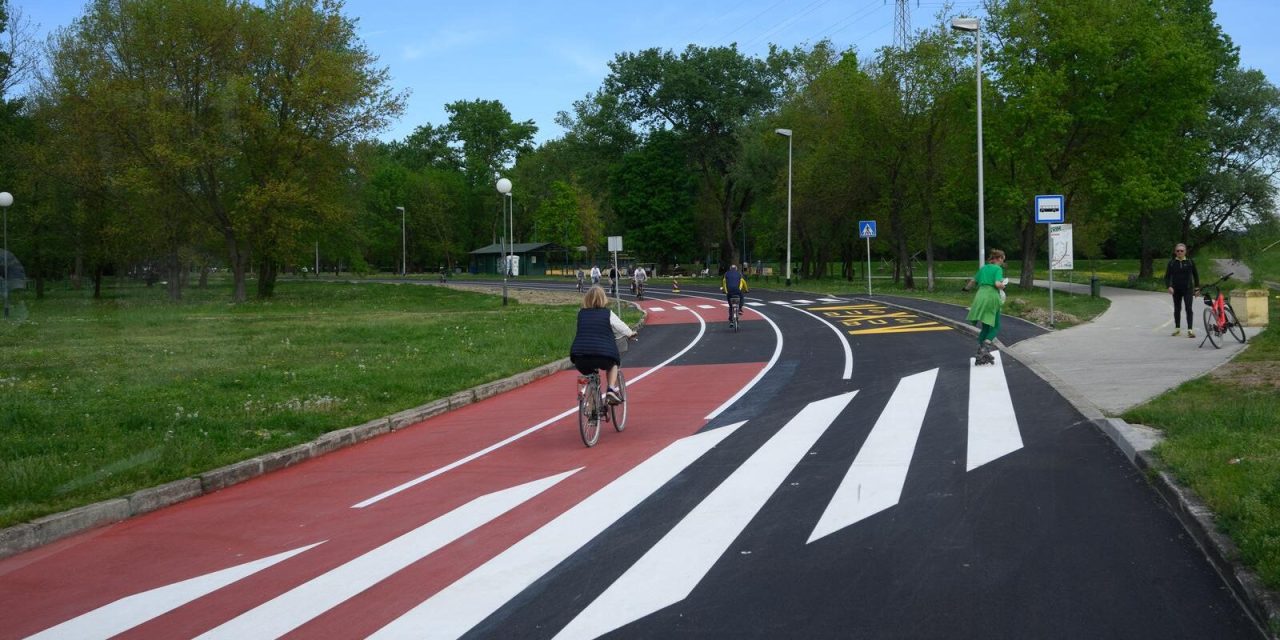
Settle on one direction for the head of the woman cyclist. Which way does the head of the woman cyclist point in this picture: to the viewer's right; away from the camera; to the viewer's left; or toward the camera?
away from the camera

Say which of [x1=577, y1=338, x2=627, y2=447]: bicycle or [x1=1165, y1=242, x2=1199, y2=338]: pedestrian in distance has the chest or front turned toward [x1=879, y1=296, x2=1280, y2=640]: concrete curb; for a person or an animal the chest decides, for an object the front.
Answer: the pedestrian in distance

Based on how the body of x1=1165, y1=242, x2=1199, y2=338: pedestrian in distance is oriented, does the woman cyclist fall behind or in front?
in front

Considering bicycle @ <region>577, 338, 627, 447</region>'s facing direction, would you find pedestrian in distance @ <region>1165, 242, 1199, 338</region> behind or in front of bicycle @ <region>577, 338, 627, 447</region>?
in front

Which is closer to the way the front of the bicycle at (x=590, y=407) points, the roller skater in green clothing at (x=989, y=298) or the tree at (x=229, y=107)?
the roller skater in green clothing

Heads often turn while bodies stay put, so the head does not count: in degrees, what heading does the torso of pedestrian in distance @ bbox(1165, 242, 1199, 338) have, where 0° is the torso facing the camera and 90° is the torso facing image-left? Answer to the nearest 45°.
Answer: approximately 0°

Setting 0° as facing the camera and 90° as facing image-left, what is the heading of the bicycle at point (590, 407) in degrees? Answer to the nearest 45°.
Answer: approximately 225°

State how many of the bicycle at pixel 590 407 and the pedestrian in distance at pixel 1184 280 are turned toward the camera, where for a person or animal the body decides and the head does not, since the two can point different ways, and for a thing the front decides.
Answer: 1

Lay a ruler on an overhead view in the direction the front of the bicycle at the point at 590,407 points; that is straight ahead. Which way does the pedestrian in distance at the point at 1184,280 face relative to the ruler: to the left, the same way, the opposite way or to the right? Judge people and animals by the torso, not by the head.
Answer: the opposite way

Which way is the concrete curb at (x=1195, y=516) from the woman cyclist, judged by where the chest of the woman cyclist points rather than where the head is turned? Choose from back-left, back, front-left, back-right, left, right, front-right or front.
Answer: right
